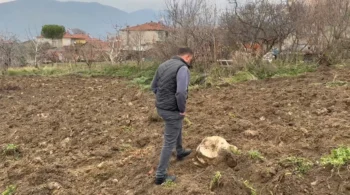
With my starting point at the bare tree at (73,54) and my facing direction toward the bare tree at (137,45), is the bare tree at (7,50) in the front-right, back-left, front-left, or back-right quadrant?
back-right

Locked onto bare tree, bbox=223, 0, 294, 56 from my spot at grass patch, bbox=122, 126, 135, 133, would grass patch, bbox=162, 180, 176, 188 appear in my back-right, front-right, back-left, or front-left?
back-right

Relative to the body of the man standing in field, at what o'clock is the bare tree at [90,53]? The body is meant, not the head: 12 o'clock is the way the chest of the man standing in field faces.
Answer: The bare tree is roughly at 10 o'clock from the man standing in field.

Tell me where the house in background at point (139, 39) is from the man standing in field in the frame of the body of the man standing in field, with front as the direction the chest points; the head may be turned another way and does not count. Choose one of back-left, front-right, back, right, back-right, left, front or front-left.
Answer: front-left

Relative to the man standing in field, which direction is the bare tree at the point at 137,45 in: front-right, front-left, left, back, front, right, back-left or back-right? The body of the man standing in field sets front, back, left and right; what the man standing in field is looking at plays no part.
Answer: front-left

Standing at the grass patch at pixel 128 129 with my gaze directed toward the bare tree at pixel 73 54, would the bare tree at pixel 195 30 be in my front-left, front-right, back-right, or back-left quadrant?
front-right

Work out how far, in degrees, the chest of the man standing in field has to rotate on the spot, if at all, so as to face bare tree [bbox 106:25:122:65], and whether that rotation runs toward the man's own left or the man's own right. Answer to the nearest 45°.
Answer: approximately 45° to the man's own left

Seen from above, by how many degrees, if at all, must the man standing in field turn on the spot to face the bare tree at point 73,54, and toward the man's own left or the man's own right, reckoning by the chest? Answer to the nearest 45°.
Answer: approximately 45° to the man's own left

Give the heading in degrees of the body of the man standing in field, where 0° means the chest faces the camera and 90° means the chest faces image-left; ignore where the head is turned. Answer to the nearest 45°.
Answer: approximately 225°

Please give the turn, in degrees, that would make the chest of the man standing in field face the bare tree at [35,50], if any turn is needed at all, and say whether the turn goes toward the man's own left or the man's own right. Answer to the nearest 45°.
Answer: approximately 90° to the man's own left

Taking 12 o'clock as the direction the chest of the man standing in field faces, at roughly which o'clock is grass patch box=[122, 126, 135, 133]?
The grass patch is roughly at 10 o'clock from the man standing in field.

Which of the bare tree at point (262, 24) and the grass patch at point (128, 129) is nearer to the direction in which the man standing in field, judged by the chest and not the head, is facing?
the bare tree
